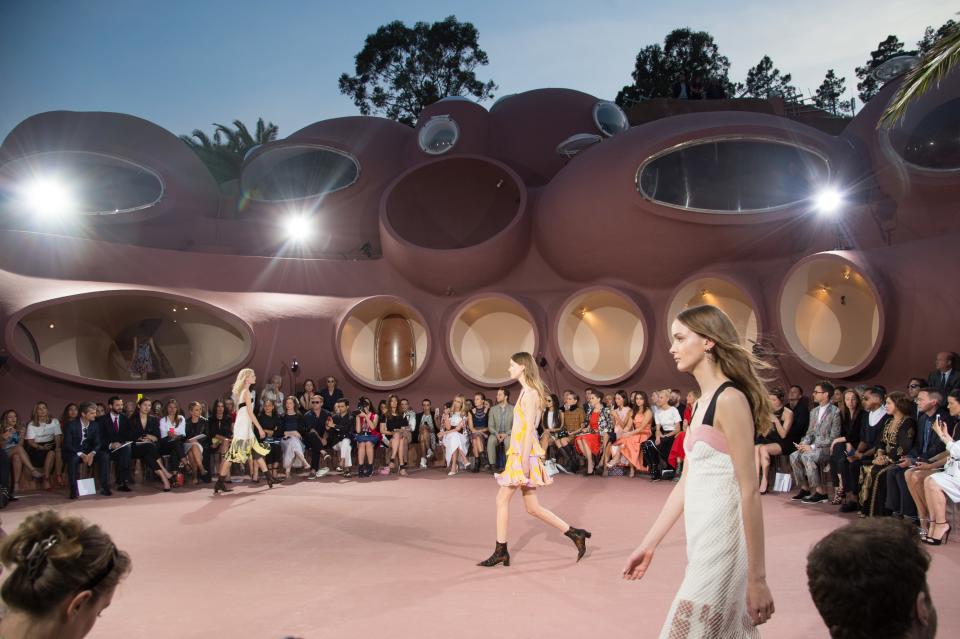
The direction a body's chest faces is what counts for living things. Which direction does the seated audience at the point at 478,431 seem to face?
toward the camera

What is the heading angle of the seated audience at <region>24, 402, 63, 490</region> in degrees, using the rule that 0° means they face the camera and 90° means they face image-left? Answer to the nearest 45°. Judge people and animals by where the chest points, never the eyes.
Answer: approximately 315°

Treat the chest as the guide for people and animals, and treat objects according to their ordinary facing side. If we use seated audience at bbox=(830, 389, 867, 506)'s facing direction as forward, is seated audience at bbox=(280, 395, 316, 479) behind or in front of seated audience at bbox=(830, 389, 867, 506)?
in front

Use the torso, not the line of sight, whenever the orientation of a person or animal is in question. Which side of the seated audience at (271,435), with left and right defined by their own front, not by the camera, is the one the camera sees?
front

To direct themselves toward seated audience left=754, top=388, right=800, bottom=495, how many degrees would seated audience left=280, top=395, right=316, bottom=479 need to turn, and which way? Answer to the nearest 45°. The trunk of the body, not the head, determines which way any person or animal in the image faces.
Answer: approximately 45° to their left

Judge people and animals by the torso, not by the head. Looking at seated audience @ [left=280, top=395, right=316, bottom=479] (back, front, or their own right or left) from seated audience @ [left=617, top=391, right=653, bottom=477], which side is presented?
left

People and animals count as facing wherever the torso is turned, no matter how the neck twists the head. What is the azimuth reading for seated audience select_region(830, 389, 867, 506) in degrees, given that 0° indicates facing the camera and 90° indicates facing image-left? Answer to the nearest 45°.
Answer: approximately 45°

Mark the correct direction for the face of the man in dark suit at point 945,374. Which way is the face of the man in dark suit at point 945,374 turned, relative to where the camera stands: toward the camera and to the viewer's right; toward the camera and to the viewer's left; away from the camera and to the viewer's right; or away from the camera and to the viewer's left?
toward the camera and to the viewer's left

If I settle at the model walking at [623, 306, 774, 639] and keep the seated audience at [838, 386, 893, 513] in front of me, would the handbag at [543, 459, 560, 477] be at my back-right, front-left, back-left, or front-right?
front-left

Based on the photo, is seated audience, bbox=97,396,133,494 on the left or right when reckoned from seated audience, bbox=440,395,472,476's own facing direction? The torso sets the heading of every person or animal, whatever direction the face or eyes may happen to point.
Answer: on their right

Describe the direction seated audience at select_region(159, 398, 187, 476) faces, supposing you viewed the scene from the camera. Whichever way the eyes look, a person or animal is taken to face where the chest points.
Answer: facing the viewer

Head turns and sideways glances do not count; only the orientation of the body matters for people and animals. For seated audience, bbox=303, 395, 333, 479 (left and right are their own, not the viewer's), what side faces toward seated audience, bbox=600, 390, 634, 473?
left

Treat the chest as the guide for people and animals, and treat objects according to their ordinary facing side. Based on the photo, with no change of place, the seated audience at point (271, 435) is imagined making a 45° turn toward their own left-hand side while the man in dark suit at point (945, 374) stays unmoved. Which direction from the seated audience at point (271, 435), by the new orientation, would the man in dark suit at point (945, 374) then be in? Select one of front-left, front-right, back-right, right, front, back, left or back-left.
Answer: front

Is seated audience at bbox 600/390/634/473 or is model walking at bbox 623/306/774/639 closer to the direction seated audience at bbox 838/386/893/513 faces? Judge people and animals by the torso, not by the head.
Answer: the model walking

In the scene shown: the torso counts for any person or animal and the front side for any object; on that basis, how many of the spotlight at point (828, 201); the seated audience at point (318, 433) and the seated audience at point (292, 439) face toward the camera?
3

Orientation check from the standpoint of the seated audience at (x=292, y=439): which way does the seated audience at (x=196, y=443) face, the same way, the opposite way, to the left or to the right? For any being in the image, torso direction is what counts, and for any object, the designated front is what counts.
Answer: the same way

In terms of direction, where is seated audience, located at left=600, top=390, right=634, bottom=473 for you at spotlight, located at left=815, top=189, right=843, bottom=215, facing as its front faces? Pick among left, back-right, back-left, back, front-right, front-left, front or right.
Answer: front-right

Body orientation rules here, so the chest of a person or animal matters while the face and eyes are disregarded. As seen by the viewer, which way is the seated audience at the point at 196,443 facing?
toward the camera
